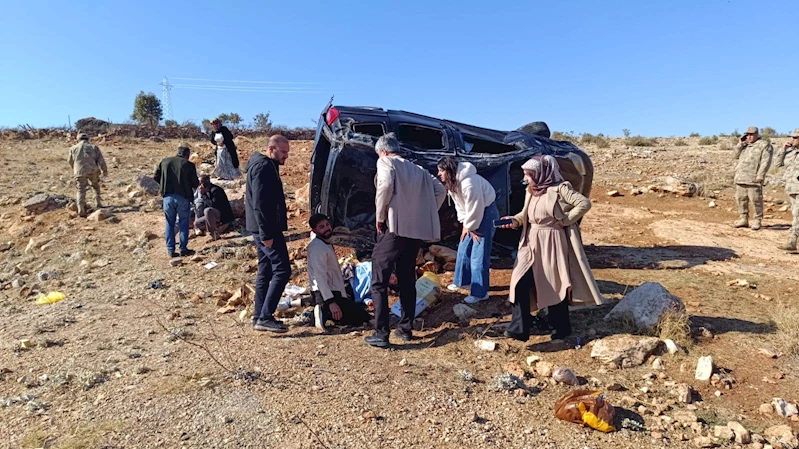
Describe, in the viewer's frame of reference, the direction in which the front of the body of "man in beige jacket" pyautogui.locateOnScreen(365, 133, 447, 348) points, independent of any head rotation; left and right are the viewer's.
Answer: facing away from the viewer and to the left of the viewer

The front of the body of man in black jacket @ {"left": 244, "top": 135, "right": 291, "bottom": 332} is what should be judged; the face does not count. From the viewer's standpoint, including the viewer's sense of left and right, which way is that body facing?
facing to the right of the viewer

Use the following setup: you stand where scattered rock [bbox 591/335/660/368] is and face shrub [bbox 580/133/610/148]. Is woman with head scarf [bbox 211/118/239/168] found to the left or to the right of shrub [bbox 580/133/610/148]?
left

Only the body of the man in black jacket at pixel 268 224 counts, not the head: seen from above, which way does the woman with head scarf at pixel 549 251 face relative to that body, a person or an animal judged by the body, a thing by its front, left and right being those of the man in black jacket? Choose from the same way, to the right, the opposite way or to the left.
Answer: the opposite way

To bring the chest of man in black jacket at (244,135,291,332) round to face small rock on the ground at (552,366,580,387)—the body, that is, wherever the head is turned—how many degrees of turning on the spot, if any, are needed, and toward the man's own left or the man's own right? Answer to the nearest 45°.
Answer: approximately 45° to the man's own right

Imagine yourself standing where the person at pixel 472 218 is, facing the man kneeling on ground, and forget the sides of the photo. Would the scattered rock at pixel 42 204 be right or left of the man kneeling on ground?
right

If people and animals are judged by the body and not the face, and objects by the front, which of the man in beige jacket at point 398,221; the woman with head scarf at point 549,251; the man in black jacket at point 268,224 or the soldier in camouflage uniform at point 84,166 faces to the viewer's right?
the man in black jacket

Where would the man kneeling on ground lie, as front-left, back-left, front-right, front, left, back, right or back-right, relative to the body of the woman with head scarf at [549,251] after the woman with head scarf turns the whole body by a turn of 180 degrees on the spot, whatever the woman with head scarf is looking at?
back-left

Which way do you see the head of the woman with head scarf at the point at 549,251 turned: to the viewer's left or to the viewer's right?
to the viewer's left

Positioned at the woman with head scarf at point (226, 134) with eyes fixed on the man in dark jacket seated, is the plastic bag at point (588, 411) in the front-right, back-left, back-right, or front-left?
front-left
